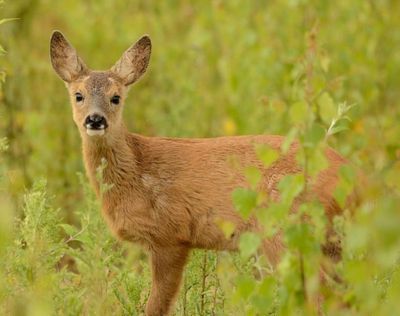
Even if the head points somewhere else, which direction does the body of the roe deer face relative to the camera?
to the viewer's left
